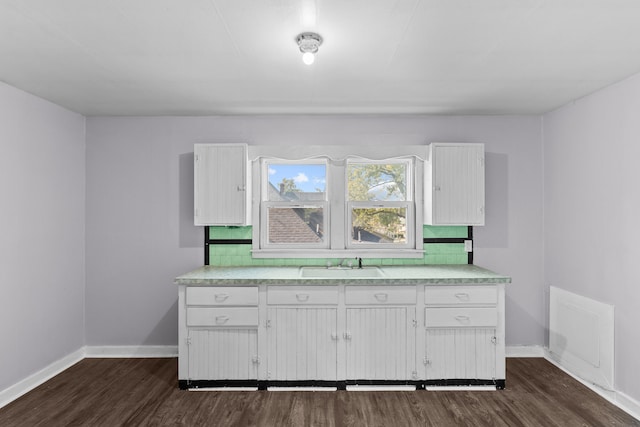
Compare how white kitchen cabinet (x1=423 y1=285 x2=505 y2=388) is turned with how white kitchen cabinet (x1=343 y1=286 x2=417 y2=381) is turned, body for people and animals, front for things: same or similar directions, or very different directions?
same or similar directions

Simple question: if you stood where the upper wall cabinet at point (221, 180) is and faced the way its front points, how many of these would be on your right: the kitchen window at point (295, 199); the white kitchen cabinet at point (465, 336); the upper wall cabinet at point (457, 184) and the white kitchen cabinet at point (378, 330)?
0

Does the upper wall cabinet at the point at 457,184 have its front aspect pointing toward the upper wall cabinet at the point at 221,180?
no

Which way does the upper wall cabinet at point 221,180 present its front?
toward the camera

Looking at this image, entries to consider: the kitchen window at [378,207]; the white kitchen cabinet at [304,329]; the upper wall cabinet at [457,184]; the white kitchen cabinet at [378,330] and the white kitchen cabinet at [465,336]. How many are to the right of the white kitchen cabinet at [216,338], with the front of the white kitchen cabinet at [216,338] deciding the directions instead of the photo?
0

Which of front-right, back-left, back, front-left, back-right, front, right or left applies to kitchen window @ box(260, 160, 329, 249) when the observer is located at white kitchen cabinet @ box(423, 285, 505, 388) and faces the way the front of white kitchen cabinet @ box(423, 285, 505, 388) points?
right

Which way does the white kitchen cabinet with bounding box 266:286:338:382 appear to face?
toward the camera

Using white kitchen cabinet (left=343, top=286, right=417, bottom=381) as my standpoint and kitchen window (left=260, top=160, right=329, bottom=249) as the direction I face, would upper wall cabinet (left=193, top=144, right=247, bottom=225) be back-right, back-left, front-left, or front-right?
front-left

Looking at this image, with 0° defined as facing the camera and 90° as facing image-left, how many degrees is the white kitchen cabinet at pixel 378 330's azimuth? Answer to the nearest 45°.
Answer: approximately 0°

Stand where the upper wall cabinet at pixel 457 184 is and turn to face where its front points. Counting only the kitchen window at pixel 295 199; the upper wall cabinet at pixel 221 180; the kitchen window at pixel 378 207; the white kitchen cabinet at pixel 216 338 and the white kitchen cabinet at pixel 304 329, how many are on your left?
0

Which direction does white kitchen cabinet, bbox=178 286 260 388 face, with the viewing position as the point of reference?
facing the viewer

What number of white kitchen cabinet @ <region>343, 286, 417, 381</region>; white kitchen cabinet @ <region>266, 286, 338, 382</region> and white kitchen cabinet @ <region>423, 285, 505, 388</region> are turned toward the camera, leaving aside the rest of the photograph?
3

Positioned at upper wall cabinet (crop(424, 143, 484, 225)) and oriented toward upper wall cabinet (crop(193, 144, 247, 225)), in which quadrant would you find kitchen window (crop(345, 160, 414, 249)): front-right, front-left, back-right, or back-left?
front-right

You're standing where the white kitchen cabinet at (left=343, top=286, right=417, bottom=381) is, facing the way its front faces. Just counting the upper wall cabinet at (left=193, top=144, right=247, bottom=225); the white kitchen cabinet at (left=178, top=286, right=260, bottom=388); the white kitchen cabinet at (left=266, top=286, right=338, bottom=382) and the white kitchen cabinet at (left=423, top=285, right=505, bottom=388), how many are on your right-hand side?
3

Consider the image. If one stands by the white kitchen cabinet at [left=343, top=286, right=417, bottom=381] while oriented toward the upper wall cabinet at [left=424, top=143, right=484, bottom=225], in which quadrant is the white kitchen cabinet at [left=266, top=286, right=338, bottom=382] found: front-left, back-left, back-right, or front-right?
back-left
